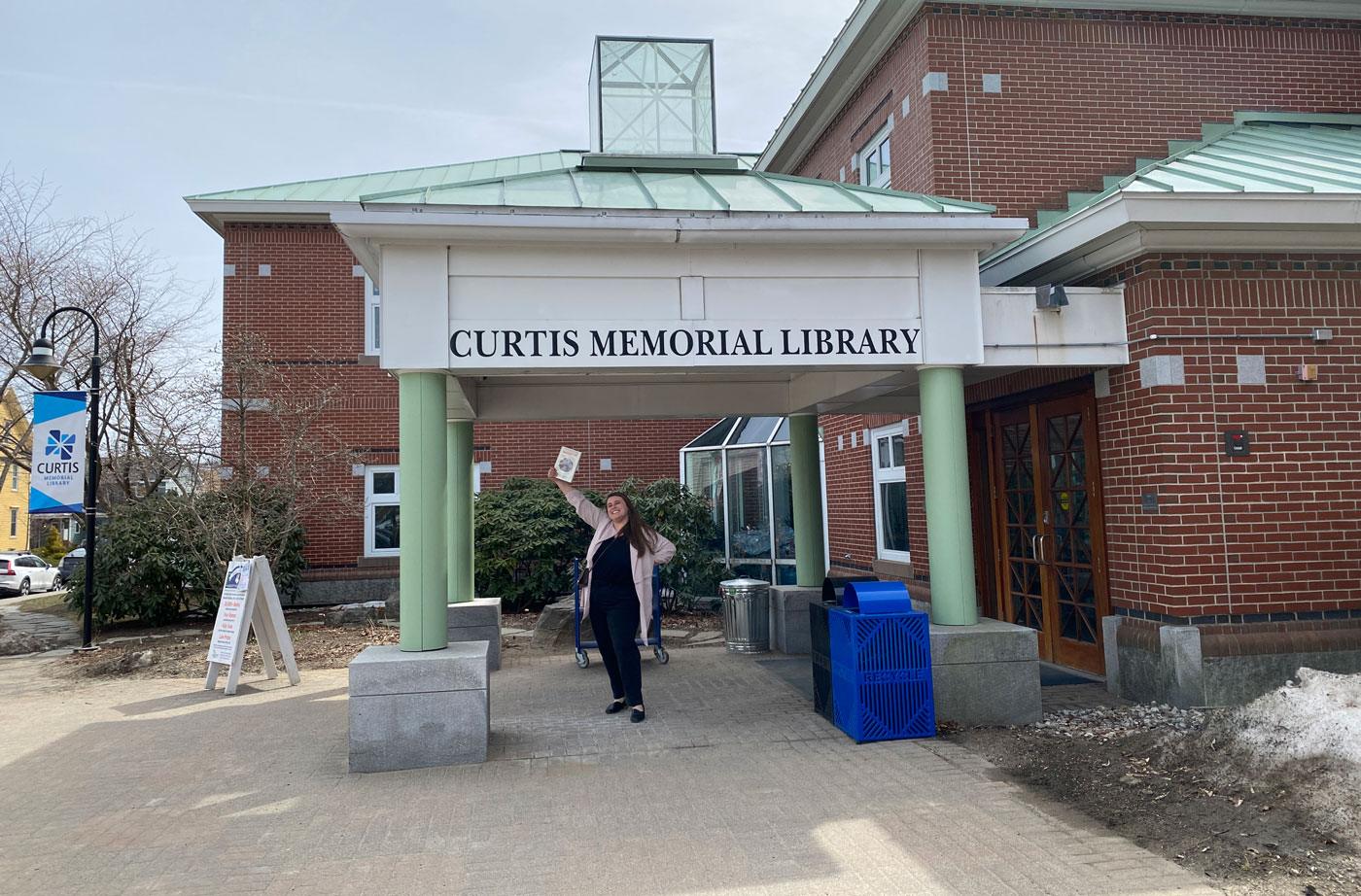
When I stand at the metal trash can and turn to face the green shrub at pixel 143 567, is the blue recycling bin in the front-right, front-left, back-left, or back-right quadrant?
back-left

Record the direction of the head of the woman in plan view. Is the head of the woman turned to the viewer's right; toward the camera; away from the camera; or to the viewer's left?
toward the camera

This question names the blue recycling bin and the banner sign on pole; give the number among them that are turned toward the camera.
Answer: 2

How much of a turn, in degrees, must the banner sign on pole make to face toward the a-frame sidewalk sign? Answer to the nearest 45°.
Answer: approximately 45° to its left

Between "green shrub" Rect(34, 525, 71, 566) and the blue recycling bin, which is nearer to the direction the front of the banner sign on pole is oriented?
the blue recycling bin

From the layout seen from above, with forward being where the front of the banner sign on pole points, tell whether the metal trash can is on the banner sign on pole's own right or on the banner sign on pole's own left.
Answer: on the banner sign on pole's own left

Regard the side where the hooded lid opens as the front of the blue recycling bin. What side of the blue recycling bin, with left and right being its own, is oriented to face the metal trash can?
back

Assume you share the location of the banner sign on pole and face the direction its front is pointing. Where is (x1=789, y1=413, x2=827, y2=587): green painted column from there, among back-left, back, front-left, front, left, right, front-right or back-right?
front-left

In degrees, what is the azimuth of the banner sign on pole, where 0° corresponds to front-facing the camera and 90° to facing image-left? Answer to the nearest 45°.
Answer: approximately 0°

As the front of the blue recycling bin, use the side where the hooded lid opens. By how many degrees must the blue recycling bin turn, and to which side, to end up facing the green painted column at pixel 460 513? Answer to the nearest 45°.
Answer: approximately 135° to its right

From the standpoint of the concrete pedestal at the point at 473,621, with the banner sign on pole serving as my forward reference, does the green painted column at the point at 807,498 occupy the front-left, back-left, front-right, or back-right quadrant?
back-right

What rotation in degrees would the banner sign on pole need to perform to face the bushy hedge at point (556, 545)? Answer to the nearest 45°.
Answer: approximately 90° to its left

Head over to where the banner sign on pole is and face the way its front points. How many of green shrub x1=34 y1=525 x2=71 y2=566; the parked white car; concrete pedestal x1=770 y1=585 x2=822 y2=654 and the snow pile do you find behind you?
2

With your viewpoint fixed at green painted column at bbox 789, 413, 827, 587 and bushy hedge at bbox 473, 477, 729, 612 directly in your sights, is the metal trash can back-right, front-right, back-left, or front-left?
front-left

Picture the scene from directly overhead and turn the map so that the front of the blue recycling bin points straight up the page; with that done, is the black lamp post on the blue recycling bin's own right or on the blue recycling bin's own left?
on the blue recycling bin's own right
